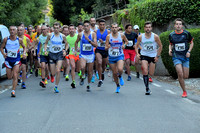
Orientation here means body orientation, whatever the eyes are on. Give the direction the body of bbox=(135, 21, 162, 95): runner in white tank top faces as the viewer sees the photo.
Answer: toward the camera
